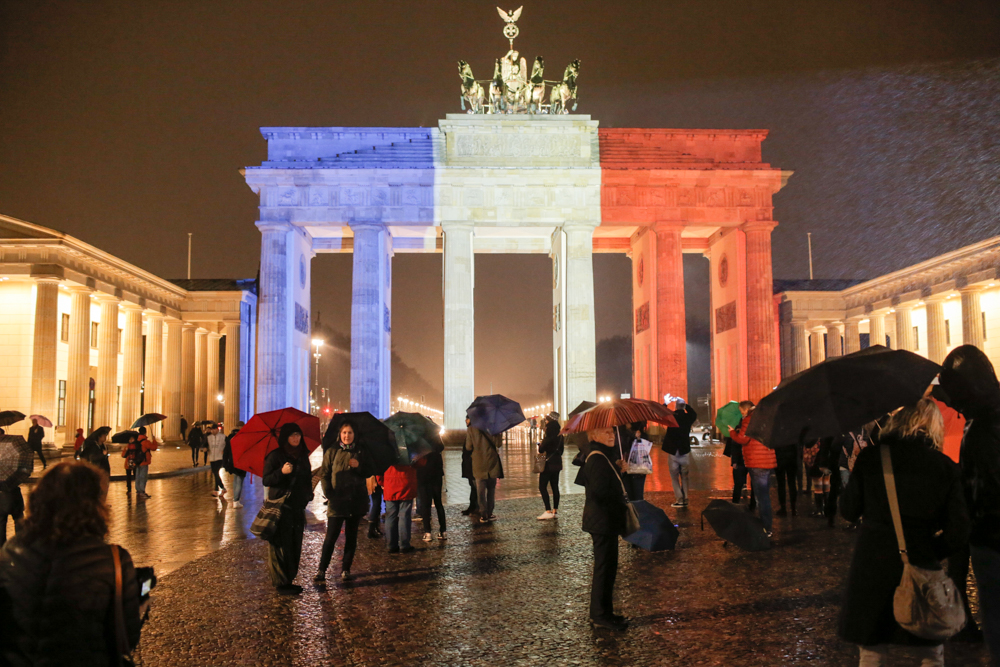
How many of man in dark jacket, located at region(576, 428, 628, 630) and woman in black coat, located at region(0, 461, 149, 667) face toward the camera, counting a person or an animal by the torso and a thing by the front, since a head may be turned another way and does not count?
0

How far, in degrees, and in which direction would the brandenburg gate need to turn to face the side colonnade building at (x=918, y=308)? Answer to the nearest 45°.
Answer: approximately 90° to its left

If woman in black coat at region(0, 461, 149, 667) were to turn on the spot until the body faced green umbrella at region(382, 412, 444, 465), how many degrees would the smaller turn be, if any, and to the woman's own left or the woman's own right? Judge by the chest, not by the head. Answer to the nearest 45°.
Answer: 0° — they already face it

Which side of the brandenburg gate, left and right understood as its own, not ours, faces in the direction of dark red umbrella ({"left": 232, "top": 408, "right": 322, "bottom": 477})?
front

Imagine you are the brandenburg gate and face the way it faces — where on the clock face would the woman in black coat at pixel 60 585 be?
The woman in black coat is roughly at 12 o'clock from the brandenburg gate.

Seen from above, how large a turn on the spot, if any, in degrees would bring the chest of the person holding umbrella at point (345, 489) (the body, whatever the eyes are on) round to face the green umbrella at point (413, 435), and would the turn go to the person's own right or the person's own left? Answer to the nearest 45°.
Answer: approximately 135° to the person's own left

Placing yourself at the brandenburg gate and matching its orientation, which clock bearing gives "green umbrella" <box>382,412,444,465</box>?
The green umbrella is roughly at 12 o'clock from the brandenburg gate.

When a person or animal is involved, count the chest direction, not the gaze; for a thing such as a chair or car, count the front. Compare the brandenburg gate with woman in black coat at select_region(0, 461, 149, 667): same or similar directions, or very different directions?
very different directions

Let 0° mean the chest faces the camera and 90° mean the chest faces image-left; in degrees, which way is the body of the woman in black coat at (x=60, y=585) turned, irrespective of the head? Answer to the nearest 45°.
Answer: approximately 225°
